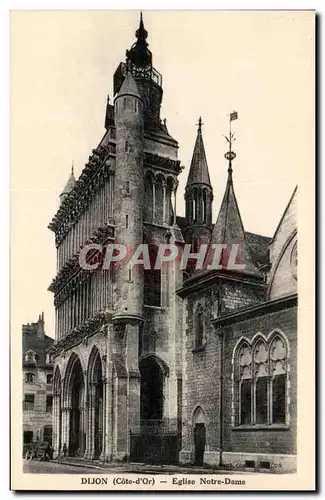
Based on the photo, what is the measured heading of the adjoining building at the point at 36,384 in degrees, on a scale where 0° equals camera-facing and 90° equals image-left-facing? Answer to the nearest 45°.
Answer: approximately 0°

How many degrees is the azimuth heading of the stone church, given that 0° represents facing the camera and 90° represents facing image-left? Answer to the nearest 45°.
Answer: approximately 45°
